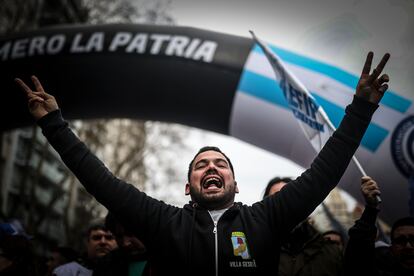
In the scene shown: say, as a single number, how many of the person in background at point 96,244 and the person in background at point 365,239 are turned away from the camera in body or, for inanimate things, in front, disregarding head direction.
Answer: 0

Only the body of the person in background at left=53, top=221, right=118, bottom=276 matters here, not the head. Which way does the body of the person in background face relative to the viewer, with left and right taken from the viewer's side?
facing the viewer and to the right of the viewer

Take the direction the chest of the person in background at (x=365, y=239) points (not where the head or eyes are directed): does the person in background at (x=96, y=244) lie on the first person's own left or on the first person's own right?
on the first person's own right

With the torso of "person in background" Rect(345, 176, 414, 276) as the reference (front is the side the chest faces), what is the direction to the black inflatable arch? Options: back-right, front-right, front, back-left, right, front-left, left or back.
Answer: back-right

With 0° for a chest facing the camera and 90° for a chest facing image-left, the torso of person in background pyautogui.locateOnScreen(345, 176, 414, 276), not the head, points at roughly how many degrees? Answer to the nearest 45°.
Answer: approximately 0°
